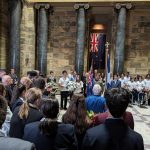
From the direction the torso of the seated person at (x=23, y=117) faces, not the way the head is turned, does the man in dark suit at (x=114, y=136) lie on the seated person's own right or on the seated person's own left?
on the seated person's own right

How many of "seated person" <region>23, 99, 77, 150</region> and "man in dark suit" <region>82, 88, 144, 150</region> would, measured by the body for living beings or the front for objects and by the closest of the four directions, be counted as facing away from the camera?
2

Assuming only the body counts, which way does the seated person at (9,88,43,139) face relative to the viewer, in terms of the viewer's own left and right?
facing away from the viewer and to the right of the viewer

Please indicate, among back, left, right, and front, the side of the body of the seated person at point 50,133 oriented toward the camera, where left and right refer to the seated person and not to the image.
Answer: back

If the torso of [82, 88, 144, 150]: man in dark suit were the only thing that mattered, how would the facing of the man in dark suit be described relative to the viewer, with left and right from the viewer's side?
facing away from the viewer

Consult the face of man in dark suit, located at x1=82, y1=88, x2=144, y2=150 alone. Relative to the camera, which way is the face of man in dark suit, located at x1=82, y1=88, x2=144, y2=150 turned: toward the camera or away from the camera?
away from the camera

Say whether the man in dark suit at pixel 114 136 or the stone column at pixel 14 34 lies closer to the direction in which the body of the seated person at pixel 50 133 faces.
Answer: the stone column

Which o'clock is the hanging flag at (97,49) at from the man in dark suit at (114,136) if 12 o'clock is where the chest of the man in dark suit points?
The hanging flag is roughly at 12 o'clock from the man in dark suit.

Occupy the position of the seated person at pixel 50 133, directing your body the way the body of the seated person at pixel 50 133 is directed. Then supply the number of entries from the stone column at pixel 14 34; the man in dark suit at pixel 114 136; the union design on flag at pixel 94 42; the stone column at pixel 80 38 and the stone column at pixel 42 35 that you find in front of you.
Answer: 4

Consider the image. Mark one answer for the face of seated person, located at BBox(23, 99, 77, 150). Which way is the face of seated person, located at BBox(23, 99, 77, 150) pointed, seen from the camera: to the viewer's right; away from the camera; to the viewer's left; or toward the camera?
away from the camera
